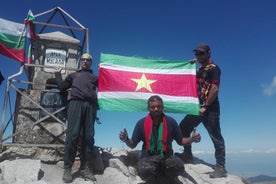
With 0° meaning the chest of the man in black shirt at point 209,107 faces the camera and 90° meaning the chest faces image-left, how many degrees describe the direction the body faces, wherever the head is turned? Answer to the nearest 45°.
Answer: approximately 45°

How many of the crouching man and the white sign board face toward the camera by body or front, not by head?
2

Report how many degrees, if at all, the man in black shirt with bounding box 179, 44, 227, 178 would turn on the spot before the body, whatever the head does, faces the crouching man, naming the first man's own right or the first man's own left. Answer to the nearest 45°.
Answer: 0° — they already face them

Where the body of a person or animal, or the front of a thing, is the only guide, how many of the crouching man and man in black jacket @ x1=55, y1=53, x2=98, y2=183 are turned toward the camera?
2

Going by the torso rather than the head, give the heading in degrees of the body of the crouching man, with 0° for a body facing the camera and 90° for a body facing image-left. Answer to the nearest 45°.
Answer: approximately 0°

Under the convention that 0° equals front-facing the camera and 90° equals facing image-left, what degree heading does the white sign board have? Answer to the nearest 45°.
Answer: approximately 0°
